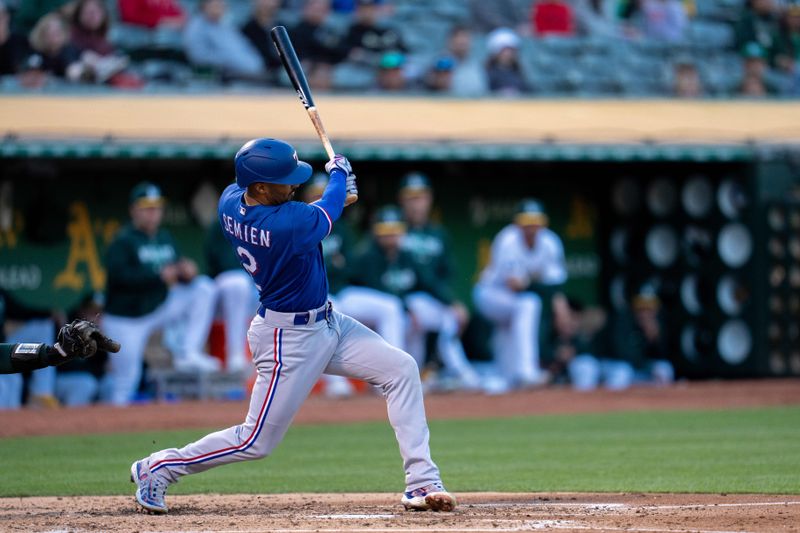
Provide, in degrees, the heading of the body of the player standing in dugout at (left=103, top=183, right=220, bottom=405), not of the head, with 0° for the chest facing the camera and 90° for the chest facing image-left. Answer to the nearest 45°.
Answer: approximately 315°

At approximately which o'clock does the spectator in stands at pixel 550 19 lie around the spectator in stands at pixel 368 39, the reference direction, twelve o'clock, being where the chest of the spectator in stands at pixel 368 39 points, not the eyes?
the spectator in stands at pixel 550 19 is roughly at 8 o'clock from the spectator in stands at pixel 368 39.

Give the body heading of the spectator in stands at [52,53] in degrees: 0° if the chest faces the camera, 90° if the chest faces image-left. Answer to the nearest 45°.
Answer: approximately 0°

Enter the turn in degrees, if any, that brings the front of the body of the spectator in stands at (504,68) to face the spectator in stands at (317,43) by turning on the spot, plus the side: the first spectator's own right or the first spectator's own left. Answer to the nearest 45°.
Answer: approximately 90° to the first spectator's own right

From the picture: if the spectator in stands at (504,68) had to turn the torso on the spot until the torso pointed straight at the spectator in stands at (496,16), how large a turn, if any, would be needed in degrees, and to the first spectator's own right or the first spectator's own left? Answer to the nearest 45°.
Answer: approximately 180°
